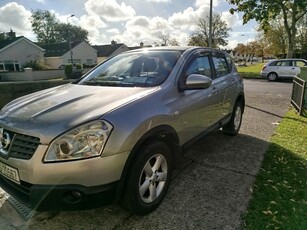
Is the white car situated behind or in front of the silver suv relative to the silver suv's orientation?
behind

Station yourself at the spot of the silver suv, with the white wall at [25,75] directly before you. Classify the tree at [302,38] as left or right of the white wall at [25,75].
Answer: right

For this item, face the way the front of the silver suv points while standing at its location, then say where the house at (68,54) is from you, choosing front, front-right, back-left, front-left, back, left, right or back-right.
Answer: back-right

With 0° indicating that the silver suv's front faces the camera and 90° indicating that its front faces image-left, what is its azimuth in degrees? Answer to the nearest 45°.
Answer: approximately 45°

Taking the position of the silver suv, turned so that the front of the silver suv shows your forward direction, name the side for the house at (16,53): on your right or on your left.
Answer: on your right
